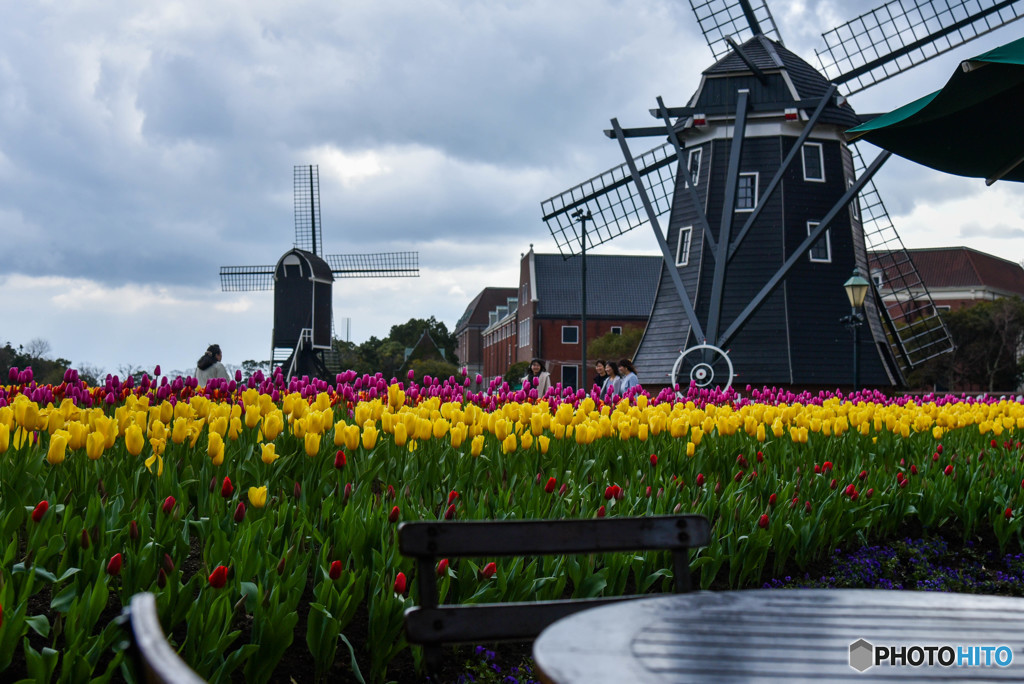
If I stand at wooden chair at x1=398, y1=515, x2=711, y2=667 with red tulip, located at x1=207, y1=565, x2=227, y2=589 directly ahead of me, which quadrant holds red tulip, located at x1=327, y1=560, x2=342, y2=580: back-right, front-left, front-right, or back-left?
front-right

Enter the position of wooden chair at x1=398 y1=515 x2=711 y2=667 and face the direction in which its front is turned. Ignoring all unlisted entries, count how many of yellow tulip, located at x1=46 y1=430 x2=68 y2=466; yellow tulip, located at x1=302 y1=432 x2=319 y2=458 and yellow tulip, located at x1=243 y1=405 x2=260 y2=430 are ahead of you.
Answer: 0

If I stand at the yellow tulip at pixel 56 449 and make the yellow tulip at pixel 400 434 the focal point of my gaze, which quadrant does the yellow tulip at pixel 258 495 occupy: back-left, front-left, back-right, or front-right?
front-right

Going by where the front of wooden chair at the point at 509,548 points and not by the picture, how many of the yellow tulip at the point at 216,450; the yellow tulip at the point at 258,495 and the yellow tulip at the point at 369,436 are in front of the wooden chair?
0

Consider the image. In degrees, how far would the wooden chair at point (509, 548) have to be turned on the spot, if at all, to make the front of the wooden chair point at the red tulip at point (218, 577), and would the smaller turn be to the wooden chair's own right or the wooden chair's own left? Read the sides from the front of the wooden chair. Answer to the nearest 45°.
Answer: approximately 90° to the wooden chair's own right

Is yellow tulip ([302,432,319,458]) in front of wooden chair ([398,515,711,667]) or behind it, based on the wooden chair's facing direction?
behind

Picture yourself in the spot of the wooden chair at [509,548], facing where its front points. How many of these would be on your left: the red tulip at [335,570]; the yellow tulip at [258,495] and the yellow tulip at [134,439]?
0

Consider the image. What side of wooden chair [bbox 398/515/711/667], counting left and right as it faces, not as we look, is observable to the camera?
front

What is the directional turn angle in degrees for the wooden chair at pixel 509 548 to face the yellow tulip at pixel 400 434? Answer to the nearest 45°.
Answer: approximately 180°

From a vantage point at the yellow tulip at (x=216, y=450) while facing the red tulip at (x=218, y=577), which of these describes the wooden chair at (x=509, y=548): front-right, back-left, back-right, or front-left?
front-left

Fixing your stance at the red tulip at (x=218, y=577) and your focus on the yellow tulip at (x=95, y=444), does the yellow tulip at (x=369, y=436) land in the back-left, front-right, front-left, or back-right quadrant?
front-right
